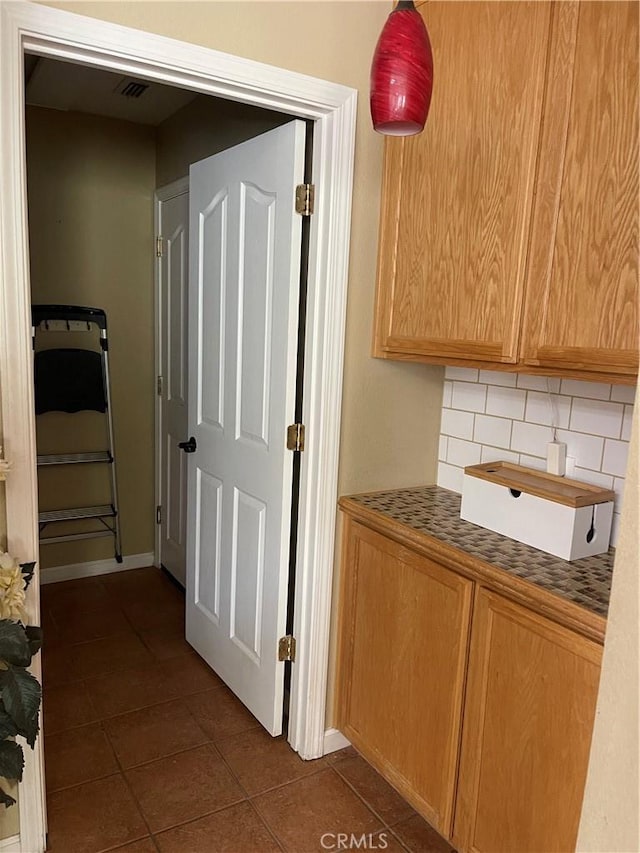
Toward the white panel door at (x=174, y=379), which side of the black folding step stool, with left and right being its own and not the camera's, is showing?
left

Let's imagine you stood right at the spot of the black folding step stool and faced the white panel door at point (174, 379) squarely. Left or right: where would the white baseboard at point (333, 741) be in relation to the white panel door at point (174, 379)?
right

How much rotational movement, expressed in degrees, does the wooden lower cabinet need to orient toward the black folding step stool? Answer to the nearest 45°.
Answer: approximately 90° to its right

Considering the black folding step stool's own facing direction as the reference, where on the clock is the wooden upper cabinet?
The wooden upper cabinet is roughly at 11 o'clock from the black folding step stool.

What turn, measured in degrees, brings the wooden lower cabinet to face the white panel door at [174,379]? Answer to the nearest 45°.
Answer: approximately 90° to its right

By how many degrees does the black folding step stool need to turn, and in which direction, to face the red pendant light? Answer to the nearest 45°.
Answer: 0° — it already faces it

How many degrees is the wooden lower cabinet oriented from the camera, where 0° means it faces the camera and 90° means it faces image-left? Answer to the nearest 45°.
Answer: approximately 45°

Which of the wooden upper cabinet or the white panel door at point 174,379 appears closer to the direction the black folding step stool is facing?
the wooden upper cabinet

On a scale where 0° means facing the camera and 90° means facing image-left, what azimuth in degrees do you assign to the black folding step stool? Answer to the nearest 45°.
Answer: approximately 0°

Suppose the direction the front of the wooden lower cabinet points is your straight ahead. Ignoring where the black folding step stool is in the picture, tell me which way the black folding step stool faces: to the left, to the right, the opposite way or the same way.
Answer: to the left

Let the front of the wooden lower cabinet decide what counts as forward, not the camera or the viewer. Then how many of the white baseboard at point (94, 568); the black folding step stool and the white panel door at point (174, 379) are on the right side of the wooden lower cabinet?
3

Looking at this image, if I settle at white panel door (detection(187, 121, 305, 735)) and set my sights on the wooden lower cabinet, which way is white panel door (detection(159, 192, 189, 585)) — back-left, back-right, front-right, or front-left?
back-left

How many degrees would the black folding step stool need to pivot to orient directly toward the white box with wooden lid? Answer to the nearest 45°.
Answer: approximately 45° to its left
